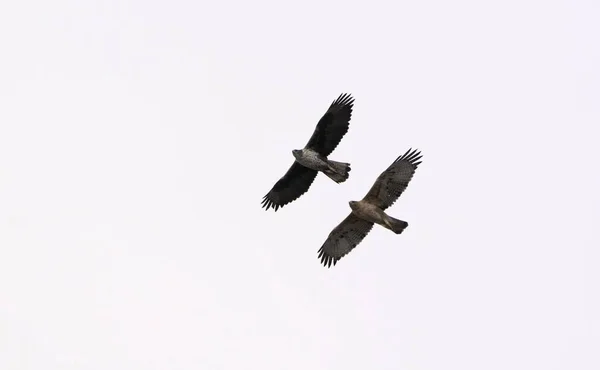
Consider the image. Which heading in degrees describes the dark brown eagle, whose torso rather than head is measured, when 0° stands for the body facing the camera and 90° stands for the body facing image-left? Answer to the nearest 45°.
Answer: approximately 90°
